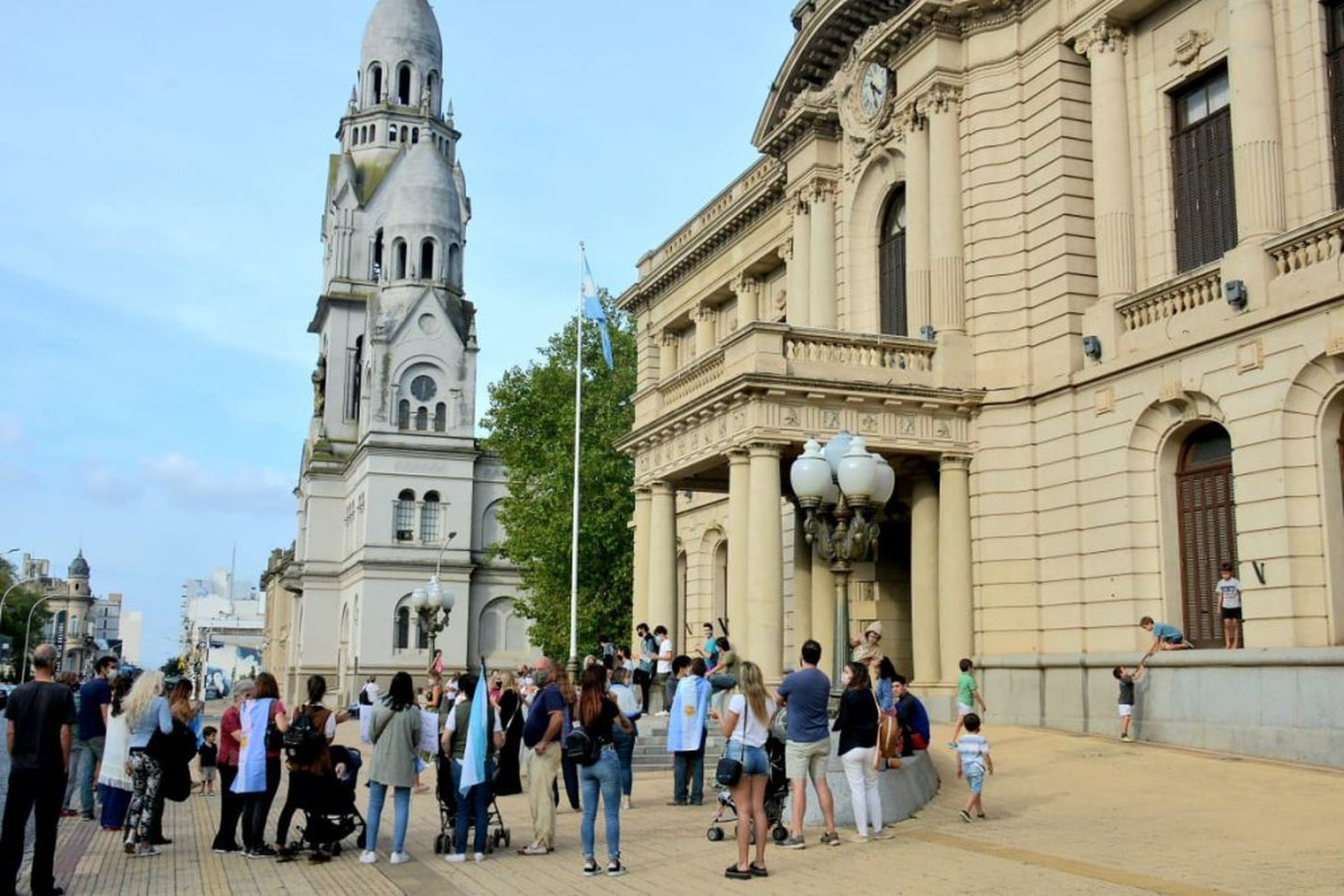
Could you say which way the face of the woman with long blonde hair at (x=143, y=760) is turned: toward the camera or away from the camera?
away from the camera

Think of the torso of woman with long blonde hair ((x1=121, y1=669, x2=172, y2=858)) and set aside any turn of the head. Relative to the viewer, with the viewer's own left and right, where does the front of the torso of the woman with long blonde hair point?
facing away from the viewer and to the right of the viewer

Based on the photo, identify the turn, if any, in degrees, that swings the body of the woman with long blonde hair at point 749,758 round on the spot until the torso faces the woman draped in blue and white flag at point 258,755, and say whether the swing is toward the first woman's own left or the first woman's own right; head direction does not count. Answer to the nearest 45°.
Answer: approximately 45° to the first woman's own left

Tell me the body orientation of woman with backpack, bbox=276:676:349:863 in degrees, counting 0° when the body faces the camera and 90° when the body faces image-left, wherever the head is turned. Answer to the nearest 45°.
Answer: approximately 225°

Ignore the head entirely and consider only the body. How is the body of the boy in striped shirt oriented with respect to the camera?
away from the camera

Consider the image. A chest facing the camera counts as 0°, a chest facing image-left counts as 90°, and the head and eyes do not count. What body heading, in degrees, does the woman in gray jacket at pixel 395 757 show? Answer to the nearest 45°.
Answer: approximately 180°

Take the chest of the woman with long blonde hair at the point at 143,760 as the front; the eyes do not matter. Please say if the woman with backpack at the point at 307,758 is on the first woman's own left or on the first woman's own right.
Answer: on the first woman's own right

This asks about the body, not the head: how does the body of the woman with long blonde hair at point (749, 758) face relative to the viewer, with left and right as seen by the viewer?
facing away from the viewer and to the left of the viewer
